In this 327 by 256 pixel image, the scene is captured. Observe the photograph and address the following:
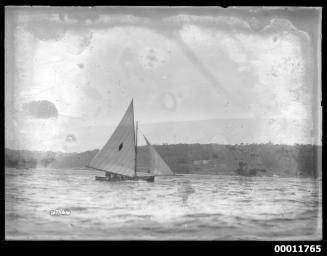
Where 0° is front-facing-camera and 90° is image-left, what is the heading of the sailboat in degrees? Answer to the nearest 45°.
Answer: approximately 270°
